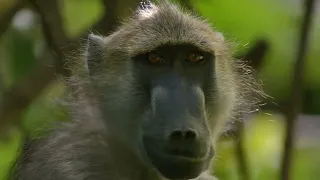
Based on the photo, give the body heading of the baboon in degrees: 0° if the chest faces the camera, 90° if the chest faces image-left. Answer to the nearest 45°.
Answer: approximately 315°
